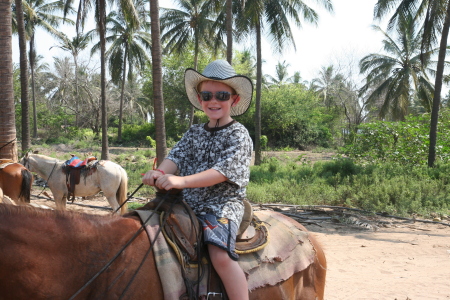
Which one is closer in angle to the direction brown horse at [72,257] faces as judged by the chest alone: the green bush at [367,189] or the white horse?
the white horse

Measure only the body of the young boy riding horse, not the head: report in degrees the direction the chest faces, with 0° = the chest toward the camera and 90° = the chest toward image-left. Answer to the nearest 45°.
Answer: approximately 45°

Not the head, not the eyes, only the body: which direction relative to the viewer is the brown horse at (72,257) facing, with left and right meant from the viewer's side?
facing to the left of the viewer

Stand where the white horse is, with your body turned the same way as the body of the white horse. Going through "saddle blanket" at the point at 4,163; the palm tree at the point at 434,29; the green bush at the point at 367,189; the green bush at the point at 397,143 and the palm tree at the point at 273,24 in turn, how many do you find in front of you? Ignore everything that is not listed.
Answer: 1

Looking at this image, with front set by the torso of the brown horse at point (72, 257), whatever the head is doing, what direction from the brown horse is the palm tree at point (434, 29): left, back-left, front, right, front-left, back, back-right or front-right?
back-right

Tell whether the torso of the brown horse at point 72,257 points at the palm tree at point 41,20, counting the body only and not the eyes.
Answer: no

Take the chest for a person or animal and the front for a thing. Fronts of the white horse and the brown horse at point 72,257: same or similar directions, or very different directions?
same or similar directions

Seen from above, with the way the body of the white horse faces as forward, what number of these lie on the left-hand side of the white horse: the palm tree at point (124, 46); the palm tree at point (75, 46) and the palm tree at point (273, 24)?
0

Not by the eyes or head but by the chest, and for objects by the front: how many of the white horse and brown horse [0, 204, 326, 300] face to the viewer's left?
2

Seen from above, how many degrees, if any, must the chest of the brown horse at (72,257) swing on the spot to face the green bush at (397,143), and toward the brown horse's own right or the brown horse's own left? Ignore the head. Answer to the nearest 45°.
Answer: approximately 135° to the brown horse's own right

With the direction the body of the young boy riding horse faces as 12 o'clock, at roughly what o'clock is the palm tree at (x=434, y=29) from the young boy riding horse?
The palm tree is roughly at 6 o'clock from the young boy riding horse.

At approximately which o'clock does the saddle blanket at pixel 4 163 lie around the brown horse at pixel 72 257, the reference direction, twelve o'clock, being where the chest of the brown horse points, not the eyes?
The saddle blanket is roughly at 2 o'clock from the brown horse.

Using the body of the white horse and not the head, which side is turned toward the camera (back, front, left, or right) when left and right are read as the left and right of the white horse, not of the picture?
left

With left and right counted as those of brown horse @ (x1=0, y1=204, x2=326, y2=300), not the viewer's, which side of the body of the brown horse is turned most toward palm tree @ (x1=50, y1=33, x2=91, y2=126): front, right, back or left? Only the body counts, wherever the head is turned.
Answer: right

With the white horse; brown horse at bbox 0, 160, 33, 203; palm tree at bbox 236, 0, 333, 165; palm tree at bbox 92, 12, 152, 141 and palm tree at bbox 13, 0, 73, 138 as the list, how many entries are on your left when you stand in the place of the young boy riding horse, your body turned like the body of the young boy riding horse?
0

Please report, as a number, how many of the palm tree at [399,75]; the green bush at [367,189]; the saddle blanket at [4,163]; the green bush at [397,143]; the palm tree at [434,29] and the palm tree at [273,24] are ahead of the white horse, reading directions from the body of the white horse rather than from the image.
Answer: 1

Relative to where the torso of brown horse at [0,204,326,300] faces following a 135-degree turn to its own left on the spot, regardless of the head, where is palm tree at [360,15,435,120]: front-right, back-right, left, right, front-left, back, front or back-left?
left

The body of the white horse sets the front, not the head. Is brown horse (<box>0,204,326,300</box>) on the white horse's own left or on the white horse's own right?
on the white horse's own left

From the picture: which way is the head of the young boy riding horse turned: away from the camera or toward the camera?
toward the camera
